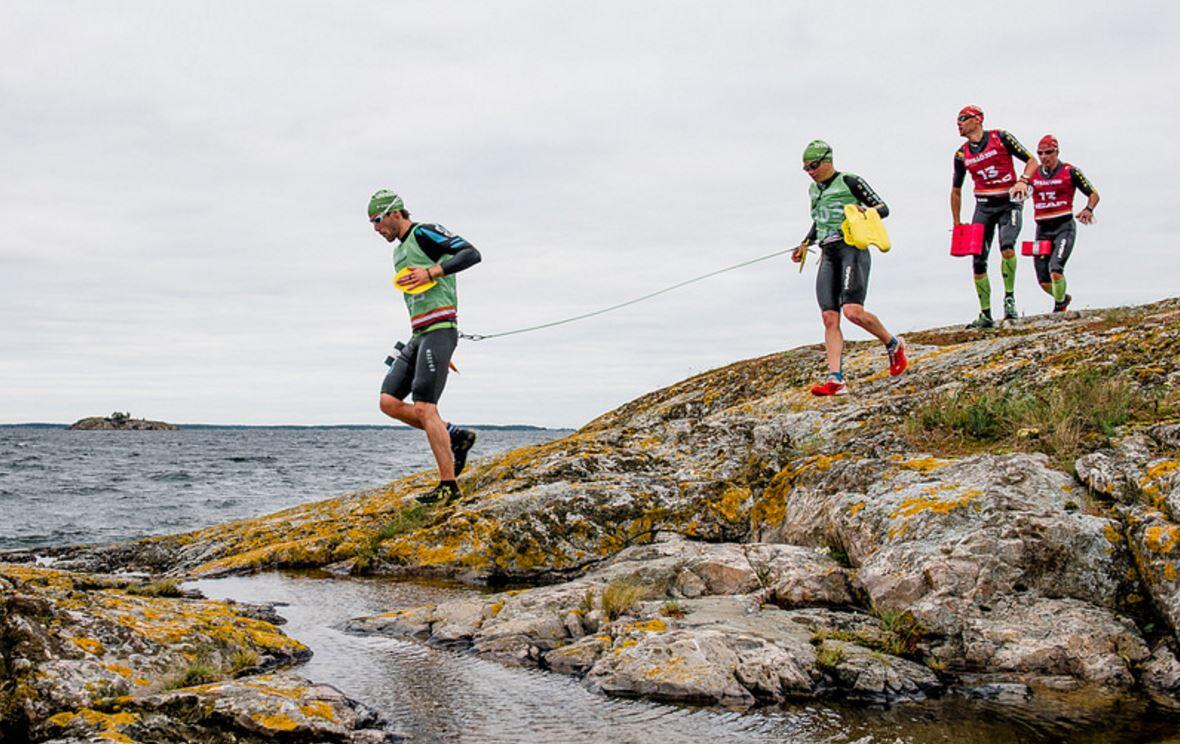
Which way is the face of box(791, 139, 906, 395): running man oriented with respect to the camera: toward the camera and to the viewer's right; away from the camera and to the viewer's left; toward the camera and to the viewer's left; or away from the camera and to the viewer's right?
toward the camera and to the viewer's left

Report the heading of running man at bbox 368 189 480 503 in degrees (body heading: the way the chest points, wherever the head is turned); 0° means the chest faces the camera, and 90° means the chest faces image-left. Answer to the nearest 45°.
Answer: approximately 90°

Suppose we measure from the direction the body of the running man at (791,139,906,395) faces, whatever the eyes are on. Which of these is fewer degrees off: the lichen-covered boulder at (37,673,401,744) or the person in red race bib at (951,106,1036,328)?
the lichen-covered boulder

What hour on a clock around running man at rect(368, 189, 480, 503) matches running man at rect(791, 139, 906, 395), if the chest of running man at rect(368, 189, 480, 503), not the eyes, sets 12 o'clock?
running man at rect(791, 139, 906, 395) is roughly at 6 o'clock from running man at rect(368, 189, 480, 503).

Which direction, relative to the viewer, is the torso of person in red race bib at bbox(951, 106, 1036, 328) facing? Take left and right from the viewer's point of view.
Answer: facing the viewer and to the left of the viewer

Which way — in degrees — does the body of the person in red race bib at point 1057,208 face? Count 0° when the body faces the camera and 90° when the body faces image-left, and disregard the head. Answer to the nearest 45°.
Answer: approximately 45°

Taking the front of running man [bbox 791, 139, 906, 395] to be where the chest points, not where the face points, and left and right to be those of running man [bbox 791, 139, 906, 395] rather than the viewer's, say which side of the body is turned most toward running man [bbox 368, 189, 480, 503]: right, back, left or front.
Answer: front

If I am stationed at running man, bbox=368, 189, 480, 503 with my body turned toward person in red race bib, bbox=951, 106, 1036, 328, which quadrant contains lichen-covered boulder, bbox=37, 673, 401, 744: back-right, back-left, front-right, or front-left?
back-right

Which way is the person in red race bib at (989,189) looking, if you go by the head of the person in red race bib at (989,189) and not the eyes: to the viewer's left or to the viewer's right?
to the viewer's left

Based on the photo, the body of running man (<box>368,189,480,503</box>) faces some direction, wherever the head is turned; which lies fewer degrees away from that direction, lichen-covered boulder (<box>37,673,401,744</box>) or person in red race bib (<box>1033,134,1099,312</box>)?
the lichen-covered boulder

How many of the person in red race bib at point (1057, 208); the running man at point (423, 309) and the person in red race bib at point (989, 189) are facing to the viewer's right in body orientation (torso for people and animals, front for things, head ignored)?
0
